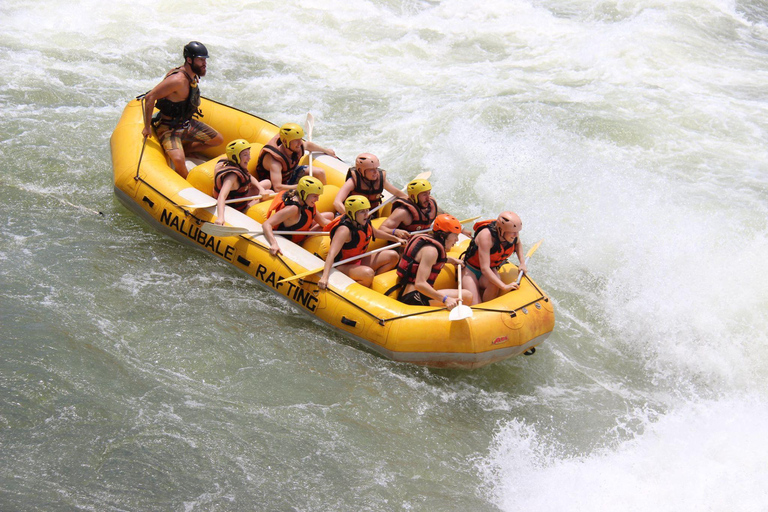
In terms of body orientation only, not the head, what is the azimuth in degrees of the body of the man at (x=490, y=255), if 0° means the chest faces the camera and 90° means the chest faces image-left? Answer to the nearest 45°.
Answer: approximately 315°

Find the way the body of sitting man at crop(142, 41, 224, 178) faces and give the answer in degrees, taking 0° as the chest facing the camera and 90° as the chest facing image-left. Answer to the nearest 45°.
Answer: approximately 315°
